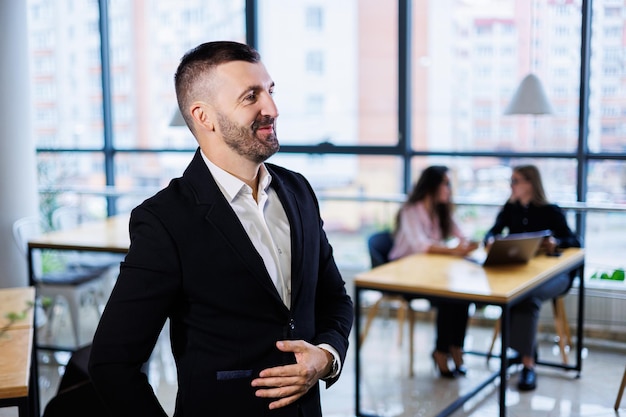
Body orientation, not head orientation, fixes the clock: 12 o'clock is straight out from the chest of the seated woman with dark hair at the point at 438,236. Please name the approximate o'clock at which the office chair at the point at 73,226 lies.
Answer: The office chair is roughly at 5 o'clock from the seated woman with dark hair.

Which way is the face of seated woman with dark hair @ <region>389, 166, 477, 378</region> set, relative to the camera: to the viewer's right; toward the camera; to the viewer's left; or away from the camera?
to the viewer's right

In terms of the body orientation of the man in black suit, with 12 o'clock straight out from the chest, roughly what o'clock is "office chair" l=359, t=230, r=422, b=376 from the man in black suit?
The office chair is roughly at 8 o'clock from the man in black suit.

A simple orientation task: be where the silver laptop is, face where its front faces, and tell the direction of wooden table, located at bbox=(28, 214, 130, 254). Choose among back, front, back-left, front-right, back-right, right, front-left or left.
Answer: front-left

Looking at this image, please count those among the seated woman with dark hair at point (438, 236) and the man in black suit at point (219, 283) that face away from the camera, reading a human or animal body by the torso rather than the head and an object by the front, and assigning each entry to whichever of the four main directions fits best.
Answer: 0

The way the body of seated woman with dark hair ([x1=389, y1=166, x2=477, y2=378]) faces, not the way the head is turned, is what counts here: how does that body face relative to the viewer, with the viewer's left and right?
facing the viewer and to the right of the viewer

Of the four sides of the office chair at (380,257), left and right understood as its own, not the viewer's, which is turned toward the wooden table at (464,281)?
front

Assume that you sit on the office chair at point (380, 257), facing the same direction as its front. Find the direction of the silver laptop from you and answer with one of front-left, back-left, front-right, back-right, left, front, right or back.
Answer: front

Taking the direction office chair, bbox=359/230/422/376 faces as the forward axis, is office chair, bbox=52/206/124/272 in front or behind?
behind

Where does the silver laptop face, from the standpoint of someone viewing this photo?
facing away from the viewer and to the left of the viewer

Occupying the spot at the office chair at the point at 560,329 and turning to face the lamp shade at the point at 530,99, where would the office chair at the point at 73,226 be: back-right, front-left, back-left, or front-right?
front-left

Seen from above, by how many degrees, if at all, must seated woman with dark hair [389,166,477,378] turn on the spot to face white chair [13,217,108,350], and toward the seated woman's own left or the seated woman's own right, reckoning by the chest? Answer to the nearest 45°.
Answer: approximately 135° to the seated woman's own right
